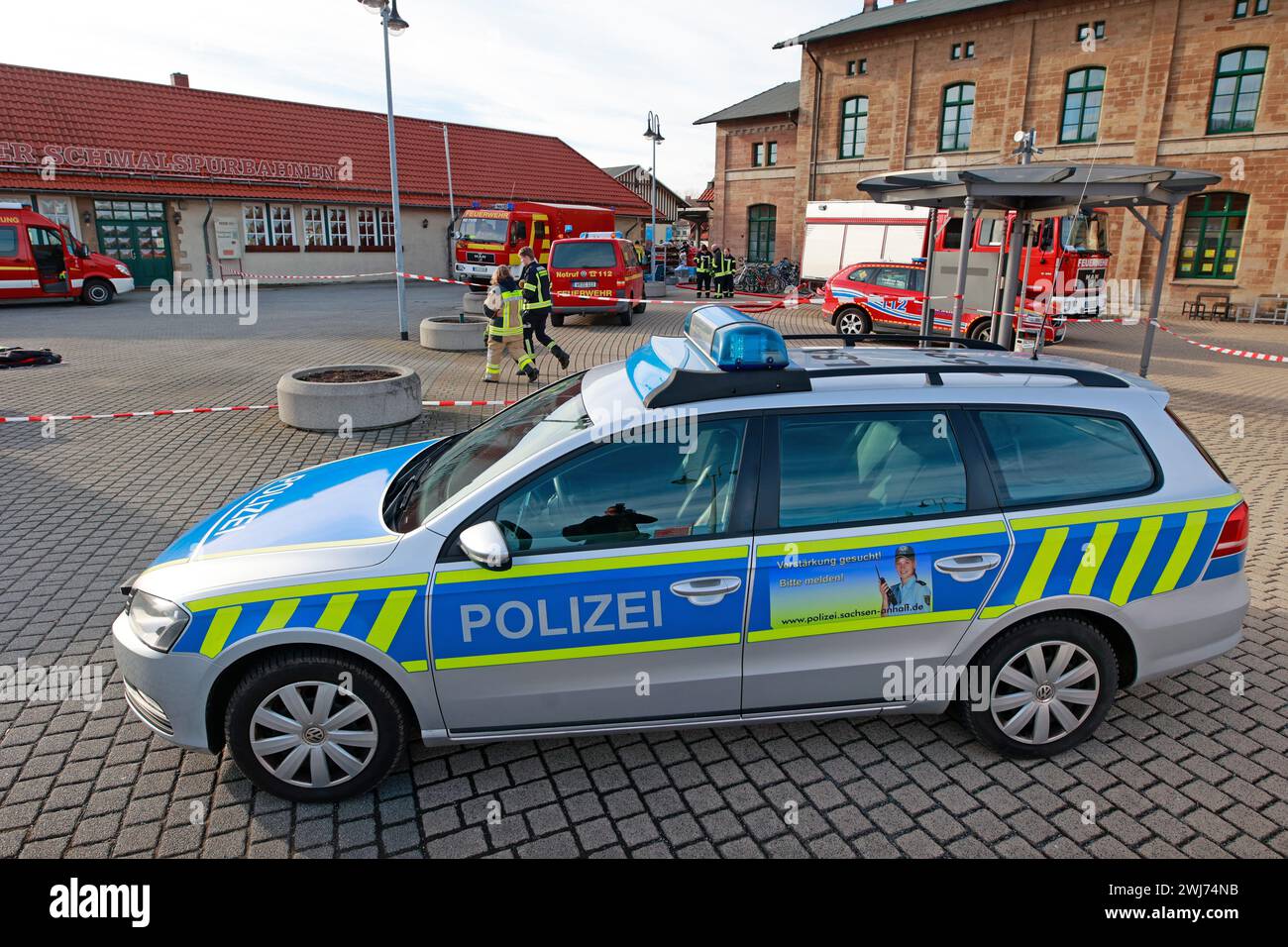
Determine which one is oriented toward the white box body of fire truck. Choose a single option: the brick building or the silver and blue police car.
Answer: the brick building

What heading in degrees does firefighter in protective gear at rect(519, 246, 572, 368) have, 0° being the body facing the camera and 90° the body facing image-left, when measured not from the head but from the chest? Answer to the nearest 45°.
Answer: approximately 90°

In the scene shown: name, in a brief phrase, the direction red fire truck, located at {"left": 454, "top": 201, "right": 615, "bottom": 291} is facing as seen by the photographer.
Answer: facing the viewer and to the left of the viewer

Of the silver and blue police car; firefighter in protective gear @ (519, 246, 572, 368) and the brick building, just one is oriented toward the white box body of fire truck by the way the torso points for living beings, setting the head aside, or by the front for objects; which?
the brick building

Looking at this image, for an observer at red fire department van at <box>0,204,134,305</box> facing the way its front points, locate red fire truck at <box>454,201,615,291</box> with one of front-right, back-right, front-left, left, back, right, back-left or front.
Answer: front

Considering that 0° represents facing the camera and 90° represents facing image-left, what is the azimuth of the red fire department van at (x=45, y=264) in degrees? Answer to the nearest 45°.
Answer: approximately 270°

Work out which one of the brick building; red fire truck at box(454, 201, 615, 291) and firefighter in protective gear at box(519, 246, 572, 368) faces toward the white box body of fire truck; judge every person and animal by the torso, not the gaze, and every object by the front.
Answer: the brick building

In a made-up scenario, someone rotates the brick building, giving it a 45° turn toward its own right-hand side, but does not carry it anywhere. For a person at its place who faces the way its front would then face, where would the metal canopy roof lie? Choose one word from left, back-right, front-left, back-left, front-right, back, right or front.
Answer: left

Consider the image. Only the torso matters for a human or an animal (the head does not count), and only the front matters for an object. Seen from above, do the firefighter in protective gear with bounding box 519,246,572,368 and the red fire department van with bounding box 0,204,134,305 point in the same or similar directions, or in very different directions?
very different directions

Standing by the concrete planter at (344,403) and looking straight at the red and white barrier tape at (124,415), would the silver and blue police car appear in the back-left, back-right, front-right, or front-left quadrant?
back-left

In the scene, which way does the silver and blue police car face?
to the viewer's left

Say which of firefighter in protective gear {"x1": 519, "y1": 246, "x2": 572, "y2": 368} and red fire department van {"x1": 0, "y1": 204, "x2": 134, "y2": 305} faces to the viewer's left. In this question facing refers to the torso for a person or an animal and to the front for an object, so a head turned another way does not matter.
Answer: the firefighter in protective gear

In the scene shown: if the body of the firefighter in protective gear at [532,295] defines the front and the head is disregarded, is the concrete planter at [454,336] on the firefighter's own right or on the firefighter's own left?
on the firefighter's own right
